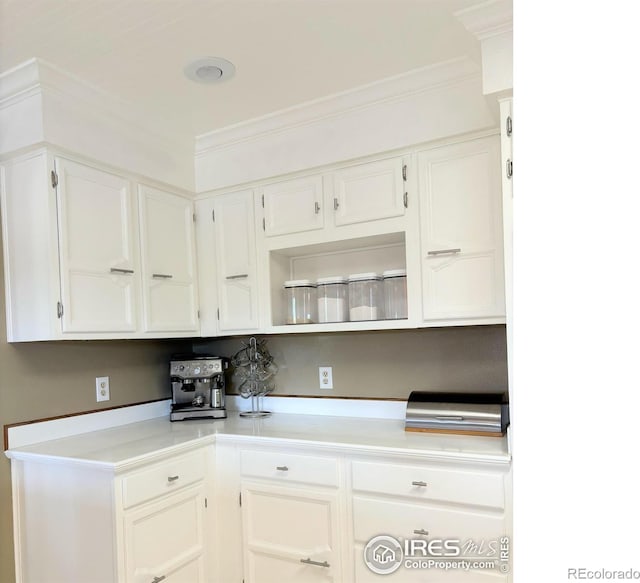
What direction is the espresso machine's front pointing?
toward the camera

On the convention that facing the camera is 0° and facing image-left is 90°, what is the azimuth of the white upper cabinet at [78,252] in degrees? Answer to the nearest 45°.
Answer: approximately 315°

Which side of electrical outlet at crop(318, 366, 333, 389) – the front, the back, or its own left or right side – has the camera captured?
front

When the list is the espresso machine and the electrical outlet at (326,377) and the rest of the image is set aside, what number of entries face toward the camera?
2
